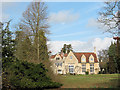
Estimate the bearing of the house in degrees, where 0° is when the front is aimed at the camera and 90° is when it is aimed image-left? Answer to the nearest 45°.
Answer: approximately 0°

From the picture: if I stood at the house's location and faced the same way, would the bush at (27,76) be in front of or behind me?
in front

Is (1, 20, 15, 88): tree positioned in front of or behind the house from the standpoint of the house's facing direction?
in front
